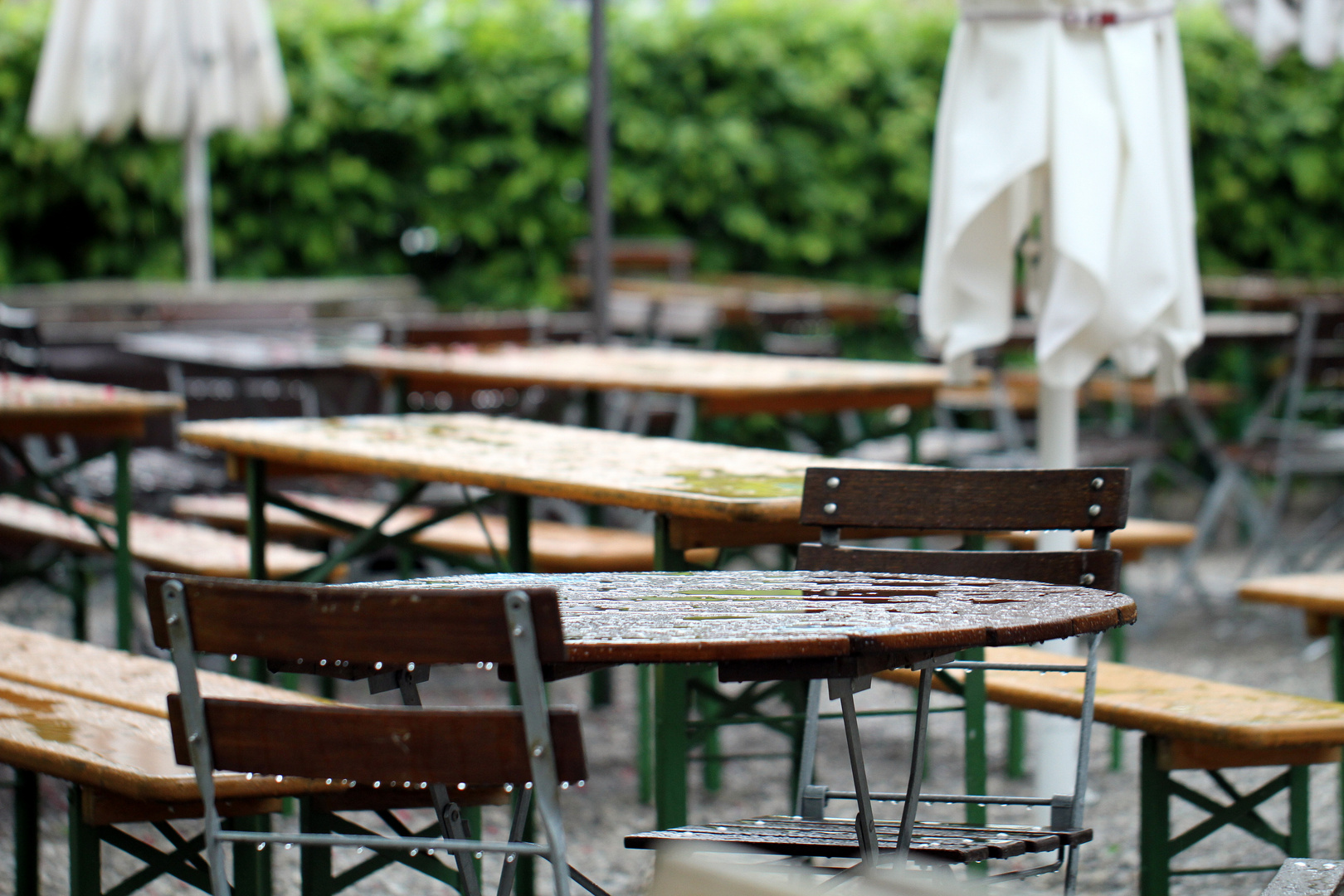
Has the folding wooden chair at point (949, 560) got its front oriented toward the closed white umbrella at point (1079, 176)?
no

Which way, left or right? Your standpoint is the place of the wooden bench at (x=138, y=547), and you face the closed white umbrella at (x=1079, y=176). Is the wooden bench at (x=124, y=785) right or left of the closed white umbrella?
right

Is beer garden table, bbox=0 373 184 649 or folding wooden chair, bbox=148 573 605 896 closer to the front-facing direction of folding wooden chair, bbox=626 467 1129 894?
the folding wooden chair

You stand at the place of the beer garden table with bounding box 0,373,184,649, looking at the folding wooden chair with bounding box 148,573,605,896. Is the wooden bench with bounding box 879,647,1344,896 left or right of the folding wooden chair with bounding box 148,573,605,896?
left

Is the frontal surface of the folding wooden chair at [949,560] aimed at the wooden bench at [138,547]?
no

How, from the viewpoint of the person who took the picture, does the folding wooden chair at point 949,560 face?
facing the viewer and to the left of the viewer

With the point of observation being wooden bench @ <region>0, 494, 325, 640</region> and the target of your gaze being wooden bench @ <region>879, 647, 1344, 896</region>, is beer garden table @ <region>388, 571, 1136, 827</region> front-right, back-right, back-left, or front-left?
front-right

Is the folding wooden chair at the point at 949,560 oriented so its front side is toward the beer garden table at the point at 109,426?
no

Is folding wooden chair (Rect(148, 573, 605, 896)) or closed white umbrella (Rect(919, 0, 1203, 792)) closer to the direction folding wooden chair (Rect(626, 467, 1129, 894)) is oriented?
the folding wooden chair

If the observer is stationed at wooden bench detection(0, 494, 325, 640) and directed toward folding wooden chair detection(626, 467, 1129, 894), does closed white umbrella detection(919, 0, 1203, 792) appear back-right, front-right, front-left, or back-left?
front-left

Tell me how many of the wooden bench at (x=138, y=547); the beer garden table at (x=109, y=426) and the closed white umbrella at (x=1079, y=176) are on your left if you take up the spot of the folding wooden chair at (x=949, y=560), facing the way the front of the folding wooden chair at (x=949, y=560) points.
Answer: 0

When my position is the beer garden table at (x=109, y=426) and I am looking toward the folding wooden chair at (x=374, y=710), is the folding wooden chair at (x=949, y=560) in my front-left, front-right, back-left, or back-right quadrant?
front-left

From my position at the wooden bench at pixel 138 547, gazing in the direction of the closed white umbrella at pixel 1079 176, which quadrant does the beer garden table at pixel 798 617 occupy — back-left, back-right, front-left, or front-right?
front-right
